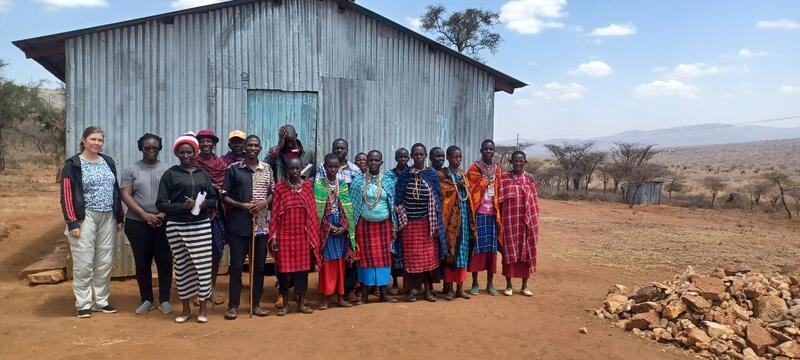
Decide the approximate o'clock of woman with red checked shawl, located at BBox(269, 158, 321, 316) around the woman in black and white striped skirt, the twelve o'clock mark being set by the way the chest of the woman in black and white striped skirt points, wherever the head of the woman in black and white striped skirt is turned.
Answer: The woman with red checked shawl is roughly at 9 o'clock from the woman in black and white striped skirt.

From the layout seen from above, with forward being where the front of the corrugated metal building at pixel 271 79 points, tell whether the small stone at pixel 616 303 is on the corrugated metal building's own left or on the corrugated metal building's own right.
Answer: on the corrugated metal building's own left

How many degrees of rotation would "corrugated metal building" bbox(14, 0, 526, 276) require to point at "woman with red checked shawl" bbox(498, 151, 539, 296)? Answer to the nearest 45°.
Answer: approximately 45° to its left

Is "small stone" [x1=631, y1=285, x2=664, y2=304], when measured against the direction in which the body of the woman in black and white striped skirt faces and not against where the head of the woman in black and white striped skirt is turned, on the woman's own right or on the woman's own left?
on the woman's own left

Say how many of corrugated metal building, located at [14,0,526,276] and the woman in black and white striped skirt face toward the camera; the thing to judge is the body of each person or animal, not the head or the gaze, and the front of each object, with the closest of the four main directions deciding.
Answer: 2

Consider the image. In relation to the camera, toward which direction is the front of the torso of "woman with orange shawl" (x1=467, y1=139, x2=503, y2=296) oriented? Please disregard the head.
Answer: toward the camera

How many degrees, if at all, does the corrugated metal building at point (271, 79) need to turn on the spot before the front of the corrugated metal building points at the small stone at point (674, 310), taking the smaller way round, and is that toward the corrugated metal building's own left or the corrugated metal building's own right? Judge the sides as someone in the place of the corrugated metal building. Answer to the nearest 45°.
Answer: approximately 45° to the corrugated metal building's own left

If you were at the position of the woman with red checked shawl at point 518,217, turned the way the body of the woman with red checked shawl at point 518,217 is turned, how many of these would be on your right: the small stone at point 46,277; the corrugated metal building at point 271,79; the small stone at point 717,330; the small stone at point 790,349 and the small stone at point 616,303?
2

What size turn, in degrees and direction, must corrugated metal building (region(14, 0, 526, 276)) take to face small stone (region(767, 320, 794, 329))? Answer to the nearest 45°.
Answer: approximately 45° to its left

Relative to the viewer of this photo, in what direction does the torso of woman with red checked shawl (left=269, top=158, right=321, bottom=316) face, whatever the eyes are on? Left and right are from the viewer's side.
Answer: facing the viewer
